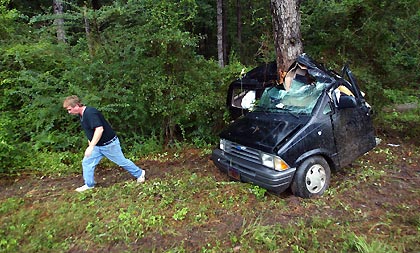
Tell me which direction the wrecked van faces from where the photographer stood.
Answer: facing the viewer and to the left of the viewer

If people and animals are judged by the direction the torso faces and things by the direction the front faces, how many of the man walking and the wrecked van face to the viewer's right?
0

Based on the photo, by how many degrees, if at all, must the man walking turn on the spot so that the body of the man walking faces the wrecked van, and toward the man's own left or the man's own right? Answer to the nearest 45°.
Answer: approximately 180°

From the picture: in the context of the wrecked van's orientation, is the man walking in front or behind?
in front

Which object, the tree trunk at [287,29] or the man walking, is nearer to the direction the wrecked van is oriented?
the man walking

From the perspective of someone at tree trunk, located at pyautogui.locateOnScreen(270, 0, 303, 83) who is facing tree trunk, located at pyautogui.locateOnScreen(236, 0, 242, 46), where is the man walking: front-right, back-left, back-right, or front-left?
back-left

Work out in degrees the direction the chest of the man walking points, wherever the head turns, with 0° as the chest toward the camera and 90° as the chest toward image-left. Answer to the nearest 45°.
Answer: approximately 90°
